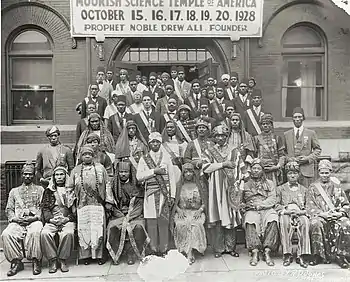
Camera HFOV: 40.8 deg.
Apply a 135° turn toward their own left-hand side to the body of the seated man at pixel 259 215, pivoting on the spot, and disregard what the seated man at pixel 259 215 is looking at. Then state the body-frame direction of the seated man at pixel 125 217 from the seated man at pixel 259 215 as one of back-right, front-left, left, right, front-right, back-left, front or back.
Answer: back-left

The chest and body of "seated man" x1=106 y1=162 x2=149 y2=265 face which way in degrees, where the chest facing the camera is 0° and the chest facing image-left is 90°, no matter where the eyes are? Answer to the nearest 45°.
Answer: approximately 0°

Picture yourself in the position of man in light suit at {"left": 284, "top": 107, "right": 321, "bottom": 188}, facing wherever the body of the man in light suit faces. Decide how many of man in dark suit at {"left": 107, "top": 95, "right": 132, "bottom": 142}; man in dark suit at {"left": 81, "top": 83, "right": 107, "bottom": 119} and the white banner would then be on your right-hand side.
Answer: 3

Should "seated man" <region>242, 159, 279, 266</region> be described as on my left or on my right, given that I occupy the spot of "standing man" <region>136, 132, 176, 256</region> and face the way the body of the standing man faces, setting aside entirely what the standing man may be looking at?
on my left

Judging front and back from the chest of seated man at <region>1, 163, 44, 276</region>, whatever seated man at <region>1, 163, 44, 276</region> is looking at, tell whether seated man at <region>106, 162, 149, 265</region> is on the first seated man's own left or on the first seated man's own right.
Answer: on the first seated man's own left

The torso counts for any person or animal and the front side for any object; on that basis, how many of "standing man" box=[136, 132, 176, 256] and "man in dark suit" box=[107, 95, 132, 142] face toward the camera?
2

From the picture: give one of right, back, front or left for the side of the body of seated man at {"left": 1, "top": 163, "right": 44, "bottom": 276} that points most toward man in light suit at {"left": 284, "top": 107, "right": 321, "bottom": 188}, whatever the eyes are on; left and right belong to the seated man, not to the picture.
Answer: left
